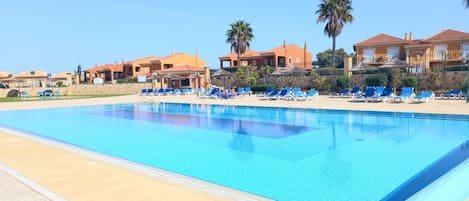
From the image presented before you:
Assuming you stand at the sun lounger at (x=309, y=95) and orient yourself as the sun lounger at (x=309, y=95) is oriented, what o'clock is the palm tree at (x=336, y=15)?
The palm tree is roughly at 5 o'clock from the sun lounger.

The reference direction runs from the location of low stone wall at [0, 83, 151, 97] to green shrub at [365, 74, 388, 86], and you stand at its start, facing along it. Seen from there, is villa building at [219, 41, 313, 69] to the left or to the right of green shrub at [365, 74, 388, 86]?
left

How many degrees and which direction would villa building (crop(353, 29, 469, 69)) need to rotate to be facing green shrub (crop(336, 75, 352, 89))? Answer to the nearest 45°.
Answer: approximately 45° to its right

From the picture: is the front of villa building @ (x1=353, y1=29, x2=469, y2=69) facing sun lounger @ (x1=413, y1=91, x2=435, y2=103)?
yes

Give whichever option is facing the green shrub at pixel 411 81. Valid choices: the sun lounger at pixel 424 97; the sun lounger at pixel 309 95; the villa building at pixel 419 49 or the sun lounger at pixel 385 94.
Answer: the villa building

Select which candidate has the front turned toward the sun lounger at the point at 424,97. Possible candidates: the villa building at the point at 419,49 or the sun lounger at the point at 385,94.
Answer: the villa building

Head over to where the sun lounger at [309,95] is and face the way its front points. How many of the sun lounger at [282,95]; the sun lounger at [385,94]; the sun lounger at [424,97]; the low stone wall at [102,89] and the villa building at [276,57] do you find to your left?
2

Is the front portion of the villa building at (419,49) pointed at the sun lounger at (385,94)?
yes

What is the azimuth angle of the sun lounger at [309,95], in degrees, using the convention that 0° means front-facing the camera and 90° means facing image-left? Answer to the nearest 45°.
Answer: approximately 45°

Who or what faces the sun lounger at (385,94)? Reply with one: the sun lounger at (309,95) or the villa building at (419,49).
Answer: the villa building

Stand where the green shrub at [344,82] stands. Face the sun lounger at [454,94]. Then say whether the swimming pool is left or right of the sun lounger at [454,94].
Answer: right

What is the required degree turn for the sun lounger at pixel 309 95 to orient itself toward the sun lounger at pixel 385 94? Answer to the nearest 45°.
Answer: approximately 90° to its left

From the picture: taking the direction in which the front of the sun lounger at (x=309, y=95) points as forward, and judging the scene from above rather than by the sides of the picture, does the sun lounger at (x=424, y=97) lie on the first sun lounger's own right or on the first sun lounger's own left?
on the first sun lounger's own left

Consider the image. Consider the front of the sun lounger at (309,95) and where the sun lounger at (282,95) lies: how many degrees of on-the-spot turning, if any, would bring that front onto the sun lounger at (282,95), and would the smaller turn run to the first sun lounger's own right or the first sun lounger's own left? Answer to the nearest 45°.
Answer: approximately 45° to the first sun lounger's own right

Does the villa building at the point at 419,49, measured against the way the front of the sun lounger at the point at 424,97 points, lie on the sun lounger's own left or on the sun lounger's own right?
on the sun lounger's own right
